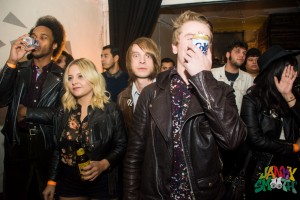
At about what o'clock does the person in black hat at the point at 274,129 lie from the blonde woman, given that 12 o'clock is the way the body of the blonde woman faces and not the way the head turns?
The person in black hat is roughly at 8 o'clock from the blonde woman.

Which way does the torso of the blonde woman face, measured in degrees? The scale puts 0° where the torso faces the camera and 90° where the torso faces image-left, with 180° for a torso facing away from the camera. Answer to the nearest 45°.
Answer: approximately 45°

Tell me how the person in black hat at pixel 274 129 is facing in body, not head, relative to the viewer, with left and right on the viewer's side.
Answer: facing the viewer and to the right of the viewer

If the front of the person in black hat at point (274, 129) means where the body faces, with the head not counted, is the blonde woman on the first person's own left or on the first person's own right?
on the first person's own right

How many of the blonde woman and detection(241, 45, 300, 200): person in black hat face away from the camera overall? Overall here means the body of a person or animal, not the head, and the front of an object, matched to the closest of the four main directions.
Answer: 0
